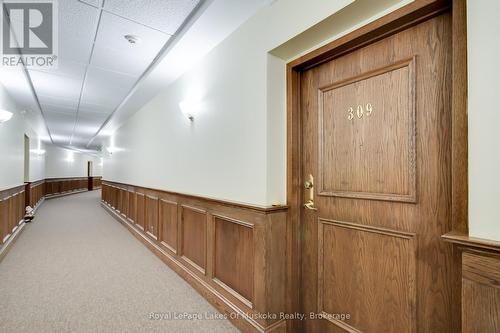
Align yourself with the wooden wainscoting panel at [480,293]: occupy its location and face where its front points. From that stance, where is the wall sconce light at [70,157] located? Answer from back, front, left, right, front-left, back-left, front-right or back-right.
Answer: front-right

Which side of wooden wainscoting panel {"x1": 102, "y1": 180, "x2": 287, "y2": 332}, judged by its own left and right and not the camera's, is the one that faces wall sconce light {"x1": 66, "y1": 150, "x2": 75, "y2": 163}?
right

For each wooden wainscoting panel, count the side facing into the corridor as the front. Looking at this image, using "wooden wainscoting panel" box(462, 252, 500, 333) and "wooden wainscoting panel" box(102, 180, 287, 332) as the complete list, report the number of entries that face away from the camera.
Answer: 0

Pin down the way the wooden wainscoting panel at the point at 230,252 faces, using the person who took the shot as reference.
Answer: facing the viewer and to the left of the viewer

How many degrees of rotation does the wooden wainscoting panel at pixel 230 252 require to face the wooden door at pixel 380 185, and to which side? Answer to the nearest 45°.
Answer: approximately 90° to its left

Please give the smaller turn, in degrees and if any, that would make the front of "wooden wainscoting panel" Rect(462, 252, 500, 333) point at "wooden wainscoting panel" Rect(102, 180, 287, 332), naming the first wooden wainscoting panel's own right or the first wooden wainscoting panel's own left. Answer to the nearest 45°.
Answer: approximately 45° to the first wooden wainscoting panel's own right
